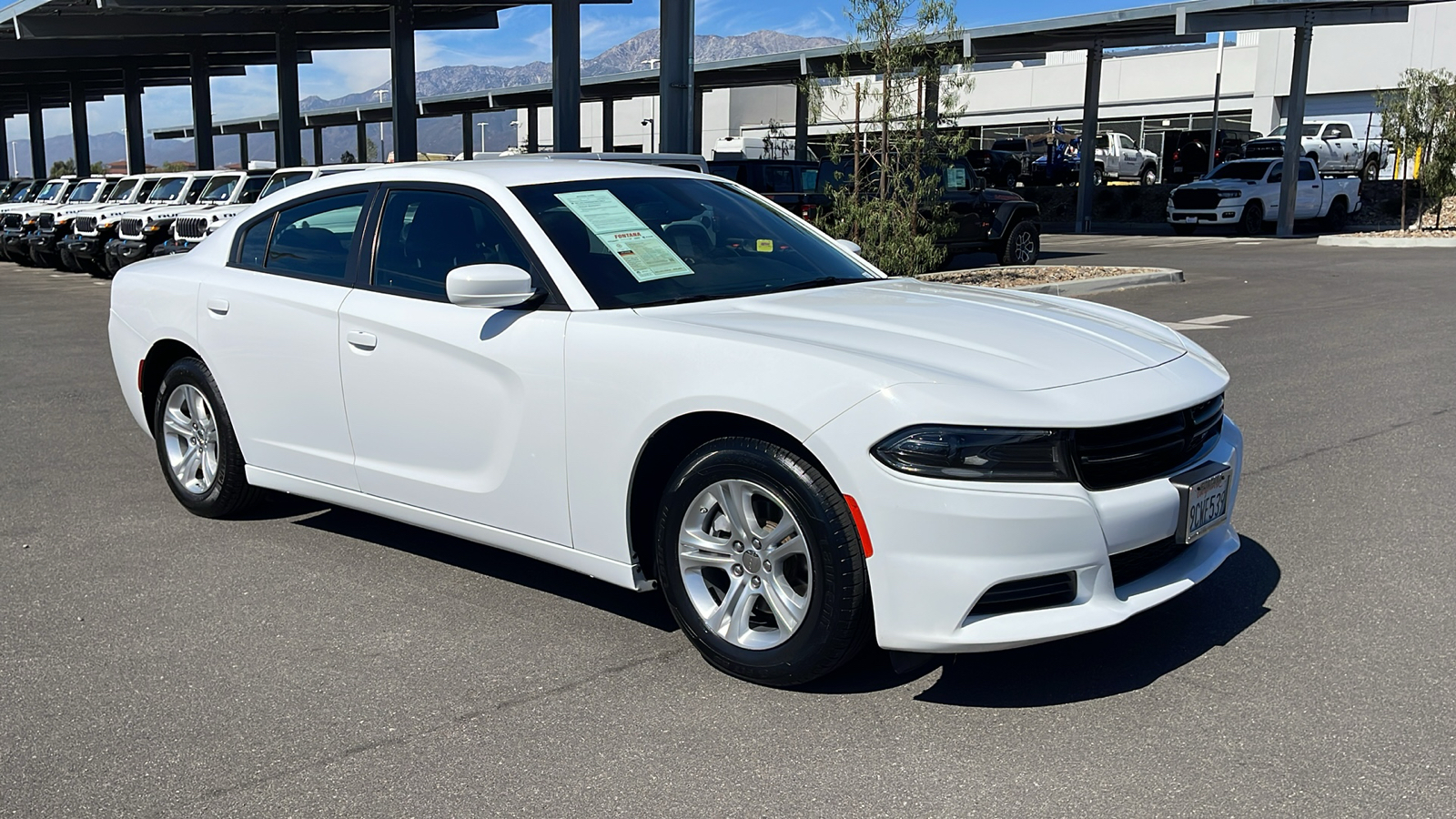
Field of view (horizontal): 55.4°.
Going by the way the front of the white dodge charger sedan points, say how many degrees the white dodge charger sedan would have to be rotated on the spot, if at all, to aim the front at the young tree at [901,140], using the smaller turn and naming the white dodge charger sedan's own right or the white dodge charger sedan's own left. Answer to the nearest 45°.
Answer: approximately 135° to the white dodge charger sedan's own left

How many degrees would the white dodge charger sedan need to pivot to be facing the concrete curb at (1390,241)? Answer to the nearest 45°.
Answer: approximately 90° to its left

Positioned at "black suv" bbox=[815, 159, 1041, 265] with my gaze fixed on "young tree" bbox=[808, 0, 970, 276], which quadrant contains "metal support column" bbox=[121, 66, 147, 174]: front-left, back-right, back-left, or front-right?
back-right

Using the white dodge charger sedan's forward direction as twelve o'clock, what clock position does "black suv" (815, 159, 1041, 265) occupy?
The black suv is roughly at 8 o'clock from the white dodge charger sedan.

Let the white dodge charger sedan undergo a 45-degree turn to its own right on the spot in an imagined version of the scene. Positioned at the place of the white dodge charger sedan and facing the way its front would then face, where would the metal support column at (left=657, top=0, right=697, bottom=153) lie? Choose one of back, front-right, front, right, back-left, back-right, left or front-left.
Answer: back

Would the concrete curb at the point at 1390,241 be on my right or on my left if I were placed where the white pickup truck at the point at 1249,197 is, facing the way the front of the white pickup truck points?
on my left

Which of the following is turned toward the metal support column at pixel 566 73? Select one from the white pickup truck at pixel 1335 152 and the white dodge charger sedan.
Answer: the white pickup truck

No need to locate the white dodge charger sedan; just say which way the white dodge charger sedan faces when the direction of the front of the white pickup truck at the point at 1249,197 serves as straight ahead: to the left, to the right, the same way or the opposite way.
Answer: to the left

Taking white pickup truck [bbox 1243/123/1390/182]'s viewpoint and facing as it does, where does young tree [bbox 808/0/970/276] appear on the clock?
The young tree is roughly at 11 o'clock from the white pickup truck.

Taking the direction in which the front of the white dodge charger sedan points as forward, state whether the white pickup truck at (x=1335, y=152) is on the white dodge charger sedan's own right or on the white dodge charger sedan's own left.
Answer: on the white dodge charger sedan's own left

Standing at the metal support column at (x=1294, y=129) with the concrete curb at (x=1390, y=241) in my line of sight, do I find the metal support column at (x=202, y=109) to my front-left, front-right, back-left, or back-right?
back-right

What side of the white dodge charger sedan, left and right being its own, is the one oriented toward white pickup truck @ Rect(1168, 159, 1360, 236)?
left

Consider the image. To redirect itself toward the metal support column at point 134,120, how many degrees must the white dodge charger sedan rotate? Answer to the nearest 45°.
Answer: approximately 180°
